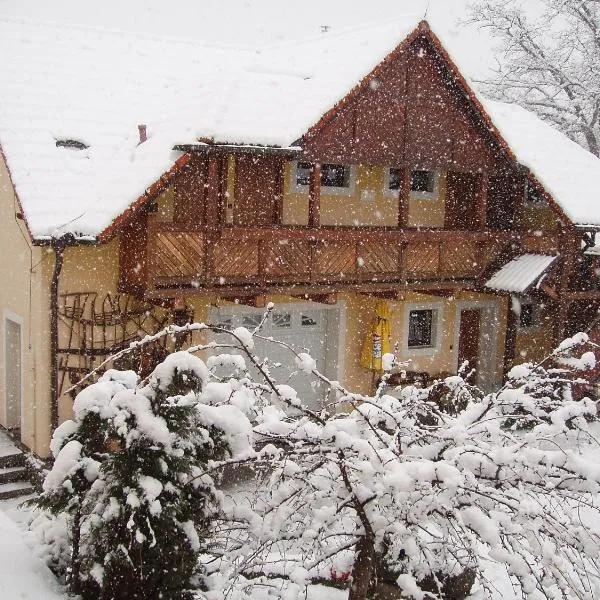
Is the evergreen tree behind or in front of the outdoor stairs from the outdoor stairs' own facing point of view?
in front

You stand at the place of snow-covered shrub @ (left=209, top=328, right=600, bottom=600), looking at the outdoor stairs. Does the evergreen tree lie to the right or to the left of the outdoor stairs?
left

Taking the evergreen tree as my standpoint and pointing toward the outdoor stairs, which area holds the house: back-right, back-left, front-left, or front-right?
front-right

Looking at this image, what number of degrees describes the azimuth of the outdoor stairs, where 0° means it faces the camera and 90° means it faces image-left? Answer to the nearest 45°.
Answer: approximately 315°
